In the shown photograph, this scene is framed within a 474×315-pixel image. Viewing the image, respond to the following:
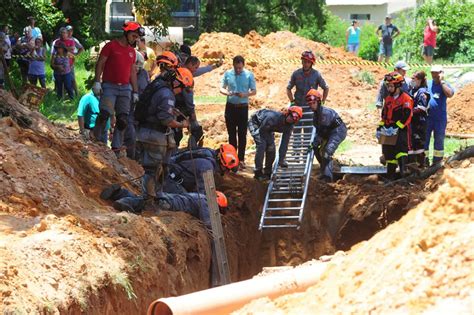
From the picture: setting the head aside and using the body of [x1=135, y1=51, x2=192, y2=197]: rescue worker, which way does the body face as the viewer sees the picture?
to the viewer's right

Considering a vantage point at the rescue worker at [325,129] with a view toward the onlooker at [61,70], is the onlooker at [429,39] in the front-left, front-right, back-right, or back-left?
front-right

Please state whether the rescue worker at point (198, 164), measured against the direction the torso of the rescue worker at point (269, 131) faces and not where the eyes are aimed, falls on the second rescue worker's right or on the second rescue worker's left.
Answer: on the second rescue worker's right

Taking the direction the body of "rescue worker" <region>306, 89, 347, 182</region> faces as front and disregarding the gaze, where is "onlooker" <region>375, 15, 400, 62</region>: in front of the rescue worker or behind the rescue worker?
behind

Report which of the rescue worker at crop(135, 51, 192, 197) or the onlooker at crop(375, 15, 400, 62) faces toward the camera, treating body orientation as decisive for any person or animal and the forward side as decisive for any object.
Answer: the onlooker

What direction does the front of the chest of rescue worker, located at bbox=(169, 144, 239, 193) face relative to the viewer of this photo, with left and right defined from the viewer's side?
facing to the right of the viewer

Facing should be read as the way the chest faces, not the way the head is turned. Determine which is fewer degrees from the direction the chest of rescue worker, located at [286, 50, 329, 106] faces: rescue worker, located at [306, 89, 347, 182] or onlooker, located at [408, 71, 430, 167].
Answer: the rescue worker, located at [306, 89, 347, 182]

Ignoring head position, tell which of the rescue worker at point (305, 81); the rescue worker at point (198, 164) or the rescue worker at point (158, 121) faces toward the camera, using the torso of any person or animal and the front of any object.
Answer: the rescue worker at point (305, 81)

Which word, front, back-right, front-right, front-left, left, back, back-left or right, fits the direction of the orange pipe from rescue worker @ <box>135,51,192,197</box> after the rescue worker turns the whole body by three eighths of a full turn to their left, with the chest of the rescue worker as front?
back-left

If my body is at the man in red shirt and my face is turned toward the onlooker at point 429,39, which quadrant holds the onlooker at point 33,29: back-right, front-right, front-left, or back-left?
front-left

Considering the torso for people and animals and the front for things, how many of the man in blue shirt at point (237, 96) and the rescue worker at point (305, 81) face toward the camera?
2

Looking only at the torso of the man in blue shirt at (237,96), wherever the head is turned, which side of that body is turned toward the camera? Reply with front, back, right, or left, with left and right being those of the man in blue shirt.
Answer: front

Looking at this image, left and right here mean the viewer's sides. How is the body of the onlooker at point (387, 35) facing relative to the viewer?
facing the viewer

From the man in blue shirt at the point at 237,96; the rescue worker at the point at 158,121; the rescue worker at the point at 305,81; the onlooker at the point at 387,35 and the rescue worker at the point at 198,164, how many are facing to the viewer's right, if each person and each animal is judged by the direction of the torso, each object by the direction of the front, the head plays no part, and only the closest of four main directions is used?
2

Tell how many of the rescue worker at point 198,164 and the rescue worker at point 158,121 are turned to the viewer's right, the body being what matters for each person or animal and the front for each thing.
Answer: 2

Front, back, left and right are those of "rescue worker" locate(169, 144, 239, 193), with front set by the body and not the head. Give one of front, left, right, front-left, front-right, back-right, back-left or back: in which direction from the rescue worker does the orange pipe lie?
right
